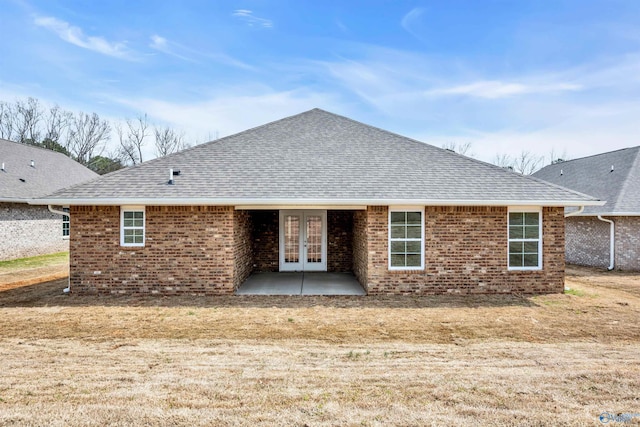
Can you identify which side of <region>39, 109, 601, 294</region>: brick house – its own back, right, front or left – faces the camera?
back

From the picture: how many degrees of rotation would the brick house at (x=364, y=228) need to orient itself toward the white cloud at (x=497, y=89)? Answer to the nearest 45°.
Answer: approximately 45° to its right

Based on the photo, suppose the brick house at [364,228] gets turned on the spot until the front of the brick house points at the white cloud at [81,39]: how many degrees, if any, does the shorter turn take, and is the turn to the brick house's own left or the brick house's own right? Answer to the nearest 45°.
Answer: approximately 45° to the brick house's own left

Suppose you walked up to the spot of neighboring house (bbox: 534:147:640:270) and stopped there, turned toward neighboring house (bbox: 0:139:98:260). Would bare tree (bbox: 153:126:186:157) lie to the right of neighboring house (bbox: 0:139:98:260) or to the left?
right
